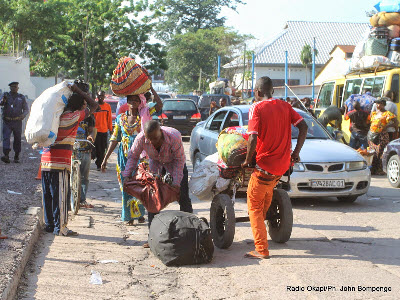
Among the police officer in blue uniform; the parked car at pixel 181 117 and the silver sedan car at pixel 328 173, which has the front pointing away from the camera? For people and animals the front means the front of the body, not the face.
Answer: the parked car

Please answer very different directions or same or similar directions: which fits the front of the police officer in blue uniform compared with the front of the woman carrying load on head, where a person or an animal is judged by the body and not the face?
same or similar directions

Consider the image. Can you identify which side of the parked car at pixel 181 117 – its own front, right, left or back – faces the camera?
back

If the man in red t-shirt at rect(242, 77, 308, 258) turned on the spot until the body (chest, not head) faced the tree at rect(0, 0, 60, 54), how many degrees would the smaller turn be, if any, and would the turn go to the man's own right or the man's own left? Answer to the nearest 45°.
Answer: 0° — they already face it

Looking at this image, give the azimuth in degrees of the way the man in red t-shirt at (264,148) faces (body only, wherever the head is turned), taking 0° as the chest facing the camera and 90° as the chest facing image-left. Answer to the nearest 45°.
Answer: approximately 135°

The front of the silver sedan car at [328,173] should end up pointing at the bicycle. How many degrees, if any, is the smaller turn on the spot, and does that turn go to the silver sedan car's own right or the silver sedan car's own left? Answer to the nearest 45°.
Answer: approximately 90° to the silver sedan car's own right

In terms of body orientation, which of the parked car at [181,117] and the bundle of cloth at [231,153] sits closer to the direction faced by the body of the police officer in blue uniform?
the bundle of cloth

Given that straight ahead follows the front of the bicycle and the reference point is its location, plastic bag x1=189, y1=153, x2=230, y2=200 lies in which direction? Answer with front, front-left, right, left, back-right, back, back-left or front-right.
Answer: front-left

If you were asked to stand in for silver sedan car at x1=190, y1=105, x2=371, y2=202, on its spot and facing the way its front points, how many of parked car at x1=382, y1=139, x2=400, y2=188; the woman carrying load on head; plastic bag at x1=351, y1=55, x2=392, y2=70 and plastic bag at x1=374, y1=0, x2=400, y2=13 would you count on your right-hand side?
1

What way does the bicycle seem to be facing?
toward the camera

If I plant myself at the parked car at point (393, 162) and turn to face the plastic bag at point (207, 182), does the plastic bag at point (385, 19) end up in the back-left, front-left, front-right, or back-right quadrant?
back-right

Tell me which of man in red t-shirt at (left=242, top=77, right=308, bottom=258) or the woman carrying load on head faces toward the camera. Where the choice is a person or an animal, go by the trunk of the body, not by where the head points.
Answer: the woman carrying load on head

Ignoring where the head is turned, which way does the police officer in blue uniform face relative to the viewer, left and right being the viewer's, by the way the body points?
facing the viewer

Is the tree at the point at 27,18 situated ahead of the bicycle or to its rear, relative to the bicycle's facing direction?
to the rear

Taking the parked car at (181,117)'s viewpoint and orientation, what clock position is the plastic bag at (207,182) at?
The plastic bag is roughly at 6 o'clock from the parked car.

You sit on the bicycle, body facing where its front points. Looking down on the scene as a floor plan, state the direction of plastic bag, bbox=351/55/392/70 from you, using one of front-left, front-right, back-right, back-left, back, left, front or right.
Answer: back-left

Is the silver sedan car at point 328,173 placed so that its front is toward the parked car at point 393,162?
no

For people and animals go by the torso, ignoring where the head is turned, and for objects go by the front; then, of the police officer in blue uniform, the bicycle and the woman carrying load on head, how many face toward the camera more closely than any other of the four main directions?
3

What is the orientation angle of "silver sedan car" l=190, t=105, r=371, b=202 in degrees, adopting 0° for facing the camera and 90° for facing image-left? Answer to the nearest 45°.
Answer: approximately 315°

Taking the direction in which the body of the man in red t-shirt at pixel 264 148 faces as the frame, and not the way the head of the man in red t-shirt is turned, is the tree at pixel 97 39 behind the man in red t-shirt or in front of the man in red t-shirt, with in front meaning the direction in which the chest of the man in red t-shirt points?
in front

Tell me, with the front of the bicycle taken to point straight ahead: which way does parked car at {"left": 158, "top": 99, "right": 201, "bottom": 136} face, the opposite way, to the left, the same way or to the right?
the opposite way

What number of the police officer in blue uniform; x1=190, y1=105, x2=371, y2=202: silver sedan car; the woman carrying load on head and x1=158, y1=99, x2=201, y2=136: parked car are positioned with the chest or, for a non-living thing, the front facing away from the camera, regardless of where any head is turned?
1

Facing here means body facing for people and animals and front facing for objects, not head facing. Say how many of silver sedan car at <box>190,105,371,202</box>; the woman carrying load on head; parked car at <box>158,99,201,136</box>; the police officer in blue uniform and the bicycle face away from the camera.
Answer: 1

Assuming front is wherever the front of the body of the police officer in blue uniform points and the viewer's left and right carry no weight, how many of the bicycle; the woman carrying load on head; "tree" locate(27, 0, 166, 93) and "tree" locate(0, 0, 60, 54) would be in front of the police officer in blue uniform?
2

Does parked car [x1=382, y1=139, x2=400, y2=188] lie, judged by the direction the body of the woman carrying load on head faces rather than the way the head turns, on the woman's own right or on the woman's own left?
on the woman's own left
